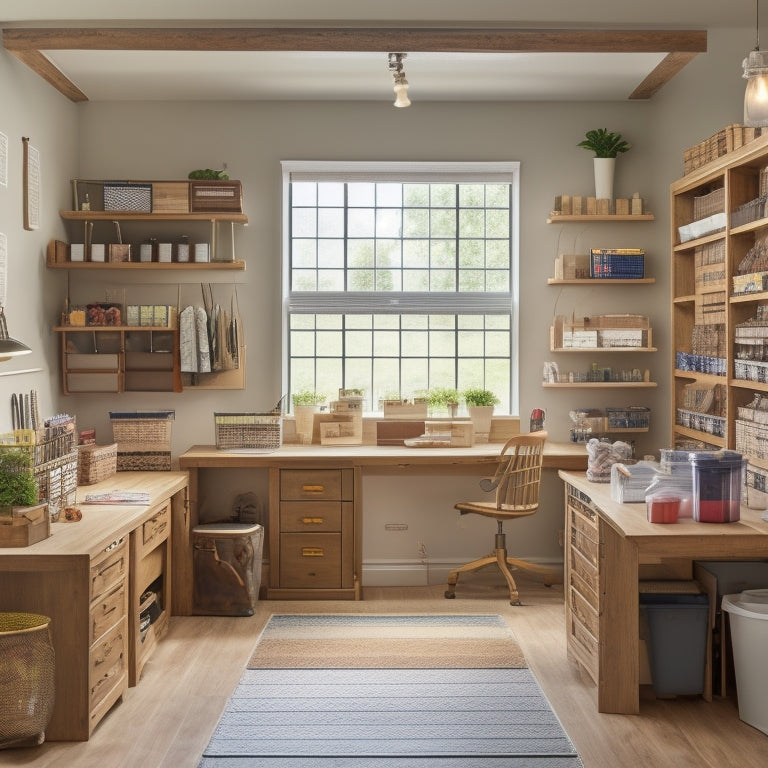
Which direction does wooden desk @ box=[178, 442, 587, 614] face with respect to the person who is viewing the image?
facing the viewer

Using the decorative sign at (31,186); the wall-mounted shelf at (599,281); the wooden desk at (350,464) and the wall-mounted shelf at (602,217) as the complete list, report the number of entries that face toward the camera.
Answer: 3

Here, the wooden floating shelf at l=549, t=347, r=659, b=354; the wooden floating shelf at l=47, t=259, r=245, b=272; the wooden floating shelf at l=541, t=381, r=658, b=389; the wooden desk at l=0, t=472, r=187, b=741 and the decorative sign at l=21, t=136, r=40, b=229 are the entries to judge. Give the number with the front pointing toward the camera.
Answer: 3

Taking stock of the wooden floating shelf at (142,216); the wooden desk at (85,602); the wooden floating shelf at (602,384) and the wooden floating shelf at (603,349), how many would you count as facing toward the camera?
3

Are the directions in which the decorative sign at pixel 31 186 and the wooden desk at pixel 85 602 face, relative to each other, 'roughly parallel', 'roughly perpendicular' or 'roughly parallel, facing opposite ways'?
roughly parallel

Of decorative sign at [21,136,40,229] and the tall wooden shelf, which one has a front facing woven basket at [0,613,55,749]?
the tall wooden shelf

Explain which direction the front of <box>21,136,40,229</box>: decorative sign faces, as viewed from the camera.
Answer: facing to the right of the viewer

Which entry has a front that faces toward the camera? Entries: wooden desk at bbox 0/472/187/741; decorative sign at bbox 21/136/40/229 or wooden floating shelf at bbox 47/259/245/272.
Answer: the wooden floating shelf

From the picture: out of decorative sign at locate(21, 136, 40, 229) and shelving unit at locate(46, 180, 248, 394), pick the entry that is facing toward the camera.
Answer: the shelving unit

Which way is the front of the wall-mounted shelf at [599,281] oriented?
toward the camera

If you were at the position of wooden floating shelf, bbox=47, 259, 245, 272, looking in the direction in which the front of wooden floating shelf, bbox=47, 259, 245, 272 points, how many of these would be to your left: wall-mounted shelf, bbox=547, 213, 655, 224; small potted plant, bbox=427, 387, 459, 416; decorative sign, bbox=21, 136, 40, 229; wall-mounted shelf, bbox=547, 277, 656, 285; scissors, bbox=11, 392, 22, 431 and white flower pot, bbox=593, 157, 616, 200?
4

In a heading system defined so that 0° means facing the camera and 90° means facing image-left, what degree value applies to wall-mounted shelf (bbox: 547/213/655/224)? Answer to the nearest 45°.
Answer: approximately 0°

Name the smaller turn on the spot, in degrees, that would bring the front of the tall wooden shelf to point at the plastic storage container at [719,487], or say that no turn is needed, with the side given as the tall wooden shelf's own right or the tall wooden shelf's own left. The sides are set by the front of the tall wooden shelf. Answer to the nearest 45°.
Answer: approximately 45° to the tall wooden shelf's own left

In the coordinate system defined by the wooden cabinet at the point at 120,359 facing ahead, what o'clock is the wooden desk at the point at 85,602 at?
The wooden desk is roughly at 12 o'clock from the wooden cabinet.

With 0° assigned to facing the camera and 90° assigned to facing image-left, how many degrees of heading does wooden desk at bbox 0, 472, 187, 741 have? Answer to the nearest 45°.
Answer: approximately 270°
